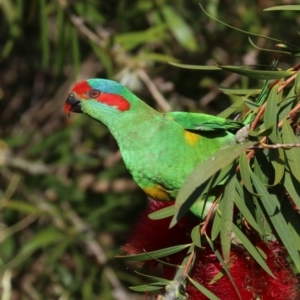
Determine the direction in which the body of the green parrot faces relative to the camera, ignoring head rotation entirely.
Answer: to the viewer's left

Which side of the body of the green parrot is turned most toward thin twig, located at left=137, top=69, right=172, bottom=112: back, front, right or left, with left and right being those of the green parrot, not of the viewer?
right
